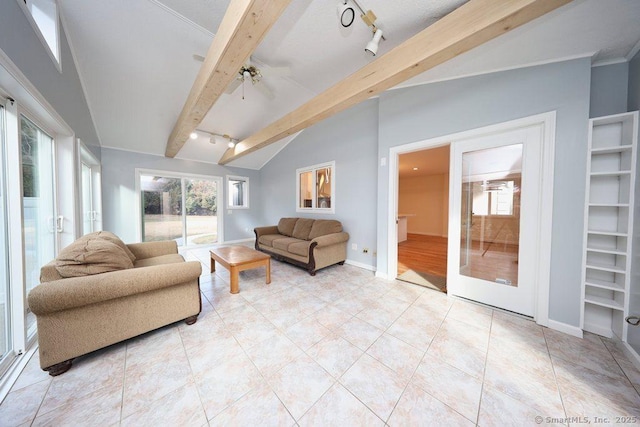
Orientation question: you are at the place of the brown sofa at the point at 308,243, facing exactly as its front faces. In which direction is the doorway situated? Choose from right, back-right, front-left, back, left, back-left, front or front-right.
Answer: left

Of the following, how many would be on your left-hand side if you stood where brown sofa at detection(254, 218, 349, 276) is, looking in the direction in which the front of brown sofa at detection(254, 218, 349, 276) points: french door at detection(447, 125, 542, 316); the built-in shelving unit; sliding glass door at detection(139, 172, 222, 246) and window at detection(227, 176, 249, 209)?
2

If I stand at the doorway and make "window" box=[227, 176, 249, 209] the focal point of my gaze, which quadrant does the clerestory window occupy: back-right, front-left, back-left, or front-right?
front-left

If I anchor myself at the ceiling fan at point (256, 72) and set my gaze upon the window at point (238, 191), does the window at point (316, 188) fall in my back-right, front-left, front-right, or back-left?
front-right

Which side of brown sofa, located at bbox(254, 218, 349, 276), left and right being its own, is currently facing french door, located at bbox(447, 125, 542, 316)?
left

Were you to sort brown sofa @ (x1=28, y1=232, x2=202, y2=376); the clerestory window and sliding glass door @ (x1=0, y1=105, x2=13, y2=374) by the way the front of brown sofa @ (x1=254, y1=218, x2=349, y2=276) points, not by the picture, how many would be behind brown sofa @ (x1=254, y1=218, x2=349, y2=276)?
0

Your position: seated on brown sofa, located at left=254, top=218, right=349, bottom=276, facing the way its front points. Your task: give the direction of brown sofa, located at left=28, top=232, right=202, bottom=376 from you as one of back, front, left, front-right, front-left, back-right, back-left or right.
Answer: front

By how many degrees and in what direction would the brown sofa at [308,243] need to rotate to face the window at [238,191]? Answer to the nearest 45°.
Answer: approximately 90° to its right

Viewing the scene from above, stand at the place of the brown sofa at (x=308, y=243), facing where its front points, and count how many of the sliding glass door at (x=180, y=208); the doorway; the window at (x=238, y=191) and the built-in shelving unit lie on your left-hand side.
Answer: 2

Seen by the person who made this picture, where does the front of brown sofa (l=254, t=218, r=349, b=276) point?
facing the viewer and to the left of the viewer

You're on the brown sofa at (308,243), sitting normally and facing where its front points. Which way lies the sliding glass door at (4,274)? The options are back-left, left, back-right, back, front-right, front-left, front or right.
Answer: front

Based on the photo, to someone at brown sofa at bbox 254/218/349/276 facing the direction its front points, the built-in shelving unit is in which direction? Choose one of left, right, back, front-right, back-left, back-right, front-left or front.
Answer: left
